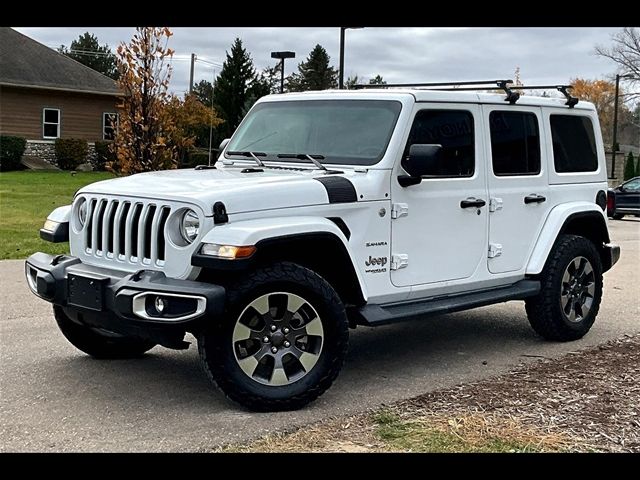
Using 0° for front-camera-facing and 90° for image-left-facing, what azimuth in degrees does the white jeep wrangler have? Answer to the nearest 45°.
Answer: approximately 45°

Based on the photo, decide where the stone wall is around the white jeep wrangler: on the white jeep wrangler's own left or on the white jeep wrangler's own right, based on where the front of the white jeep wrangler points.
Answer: on the white jeep wrangler's own right

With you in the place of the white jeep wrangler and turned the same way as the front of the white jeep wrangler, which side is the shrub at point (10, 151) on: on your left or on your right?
on your right

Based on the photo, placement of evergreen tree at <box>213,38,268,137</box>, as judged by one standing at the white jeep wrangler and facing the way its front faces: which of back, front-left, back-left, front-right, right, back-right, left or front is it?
back-right

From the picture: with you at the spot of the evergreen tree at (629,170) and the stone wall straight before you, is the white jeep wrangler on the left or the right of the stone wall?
left

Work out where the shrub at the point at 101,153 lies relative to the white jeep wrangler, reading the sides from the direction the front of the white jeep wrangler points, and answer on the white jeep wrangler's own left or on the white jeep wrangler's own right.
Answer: on the white jeep wrangler's own right

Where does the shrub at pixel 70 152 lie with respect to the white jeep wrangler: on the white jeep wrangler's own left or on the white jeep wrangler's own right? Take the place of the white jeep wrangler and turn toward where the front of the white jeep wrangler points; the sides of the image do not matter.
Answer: on the white jeep wrangler's own right
